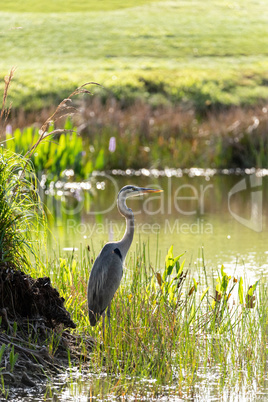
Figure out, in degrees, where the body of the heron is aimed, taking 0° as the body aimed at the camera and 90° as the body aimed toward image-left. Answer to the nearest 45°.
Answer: approximately 270°
